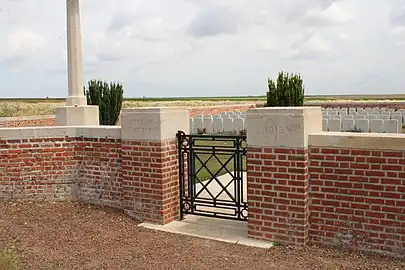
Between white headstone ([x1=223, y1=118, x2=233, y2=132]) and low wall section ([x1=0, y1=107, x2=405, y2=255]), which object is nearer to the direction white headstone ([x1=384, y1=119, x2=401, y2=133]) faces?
the low wall section

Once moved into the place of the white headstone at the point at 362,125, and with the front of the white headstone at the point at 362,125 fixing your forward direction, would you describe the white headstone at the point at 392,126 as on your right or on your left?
on your left

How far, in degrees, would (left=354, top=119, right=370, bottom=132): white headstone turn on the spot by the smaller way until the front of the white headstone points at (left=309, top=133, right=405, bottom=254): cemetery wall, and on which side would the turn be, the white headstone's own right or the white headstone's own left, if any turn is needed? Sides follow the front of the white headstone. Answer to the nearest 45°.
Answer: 0° — it already faces it

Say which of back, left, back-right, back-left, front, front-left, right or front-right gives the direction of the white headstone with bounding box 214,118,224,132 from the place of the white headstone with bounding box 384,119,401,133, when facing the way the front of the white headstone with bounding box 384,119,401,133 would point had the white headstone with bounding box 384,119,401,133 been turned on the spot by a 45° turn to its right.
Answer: front-right

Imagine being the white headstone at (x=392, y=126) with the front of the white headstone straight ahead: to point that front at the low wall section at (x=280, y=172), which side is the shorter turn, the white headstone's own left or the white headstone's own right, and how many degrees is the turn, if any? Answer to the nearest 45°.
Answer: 0° — it already faces it

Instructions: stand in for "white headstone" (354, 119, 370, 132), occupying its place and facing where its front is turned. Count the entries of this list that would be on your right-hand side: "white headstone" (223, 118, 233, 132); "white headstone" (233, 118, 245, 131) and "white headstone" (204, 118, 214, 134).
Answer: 3

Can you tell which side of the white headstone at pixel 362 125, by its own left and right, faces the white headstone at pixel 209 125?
right

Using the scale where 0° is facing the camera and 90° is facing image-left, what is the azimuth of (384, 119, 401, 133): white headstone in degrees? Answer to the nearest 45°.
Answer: approximately 0°

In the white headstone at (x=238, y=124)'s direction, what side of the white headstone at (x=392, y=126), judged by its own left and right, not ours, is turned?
right
